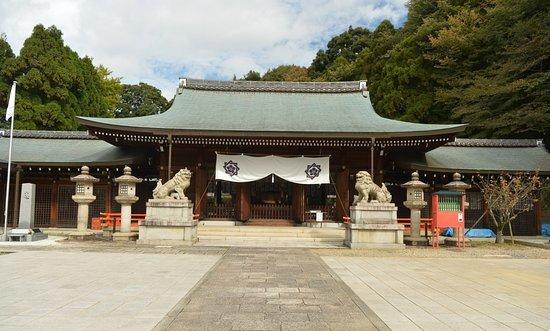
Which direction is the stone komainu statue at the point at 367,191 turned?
to the viewer's left

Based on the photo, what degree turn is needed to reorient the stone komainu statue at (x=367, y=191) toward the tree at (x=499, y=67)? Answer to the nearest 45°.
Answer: approximately 135° to its right

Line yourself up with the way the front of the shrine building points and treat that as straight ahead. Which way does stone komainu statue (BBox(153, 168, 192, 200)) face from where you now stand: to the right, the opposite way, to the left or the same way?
to the left

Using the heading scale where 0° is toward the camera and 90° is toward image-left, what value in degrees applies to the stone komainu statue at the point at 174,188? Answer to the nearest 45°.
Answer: approximately 270°

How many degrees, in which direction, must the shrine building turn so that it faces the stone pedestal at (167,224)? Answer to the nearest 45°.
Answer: approximately 45° to its right

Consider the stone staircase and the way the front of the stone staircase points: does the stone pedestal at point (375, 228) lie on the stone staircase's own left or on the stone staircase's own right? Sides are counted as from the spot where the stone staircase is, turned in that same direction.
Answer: on the stone staircase's own left

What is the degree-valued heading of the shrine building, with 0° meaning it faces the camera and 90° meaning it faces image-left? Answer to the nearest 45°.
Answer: approximately 0°

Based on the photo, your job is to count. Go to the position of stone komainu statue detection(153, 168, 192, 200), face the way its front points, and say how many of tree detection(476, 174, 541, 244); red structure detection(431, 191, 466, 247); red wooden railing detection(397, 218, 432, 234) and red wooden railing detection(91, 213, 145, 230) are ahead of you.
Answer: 3

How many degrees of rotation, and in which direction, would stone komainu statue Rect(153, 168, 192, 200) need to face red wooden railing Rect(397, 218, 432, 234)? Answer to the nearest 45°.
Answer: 0° — it already faces it

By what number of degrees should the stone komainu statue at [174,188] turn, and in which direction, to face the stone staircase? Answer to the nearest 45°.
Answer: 0° — it already faces it
